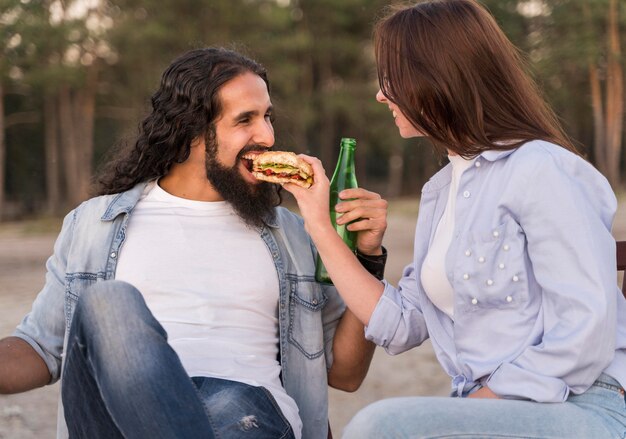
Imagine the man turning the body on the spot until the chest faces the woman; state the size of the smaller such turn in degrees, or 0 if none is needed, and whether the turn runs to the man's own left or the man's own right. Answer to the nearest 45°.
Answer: approximately 45° to the man's own left

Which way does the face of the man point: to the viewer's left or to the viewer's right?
to the viewer's right

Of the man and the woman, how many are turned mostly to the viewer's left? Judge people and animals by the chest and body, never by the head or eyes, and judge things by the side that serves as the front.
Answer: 1

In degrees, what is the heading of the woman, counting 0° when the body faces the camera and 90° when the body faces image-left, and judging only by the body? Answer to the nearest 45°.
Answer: approximately 90°

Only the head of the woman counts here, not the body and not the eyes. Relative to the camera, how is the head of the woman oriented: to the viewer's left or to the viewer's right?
to the viewer's left

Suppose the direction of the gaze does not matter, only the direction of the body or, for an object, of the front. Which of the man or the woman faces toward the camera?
the man

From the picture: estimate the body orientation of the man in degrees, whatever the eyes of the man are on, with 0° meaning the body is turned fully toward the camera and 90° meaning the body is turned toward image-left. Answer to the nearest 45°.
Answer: approximately 0°

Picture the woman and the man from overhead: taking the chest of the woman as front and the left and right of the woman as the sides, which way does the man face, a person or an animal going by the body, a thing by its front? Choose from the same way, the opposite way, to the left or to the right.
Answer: to the left

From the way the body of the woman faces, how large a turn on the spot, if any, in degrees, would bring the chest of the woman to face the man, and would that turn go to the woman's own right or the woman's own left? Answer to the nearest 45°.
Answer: approximately 45° to the woman's own right
